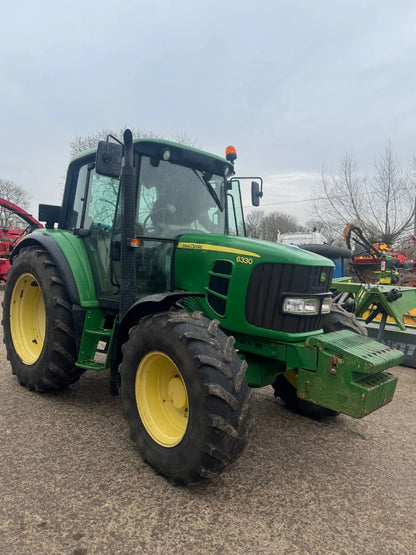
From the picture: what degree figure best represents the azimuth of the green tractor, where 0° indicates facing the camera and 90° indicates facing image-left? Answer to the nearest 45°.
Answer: approximately 315°
